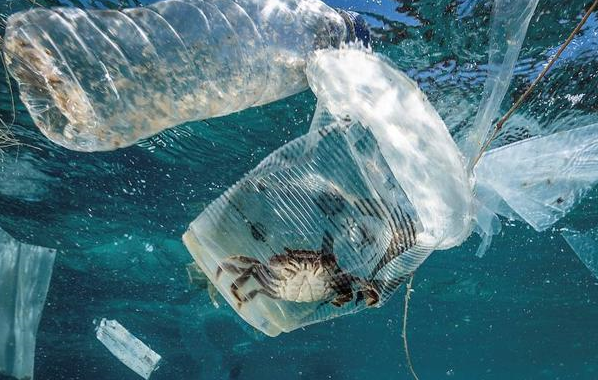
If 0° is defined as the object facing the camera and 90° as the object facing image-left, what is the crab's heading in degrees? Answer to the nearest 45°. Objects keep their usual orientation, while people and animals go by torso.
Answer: approximately 0°
